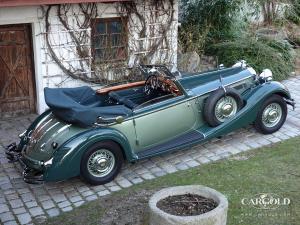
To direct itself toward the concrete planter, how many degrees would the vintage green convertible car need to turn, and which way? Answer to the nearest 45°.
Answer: approximately 135° to its right

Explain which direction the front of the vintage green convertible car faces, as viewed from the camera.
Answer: facing away from the viewer and to the right of the viewer
